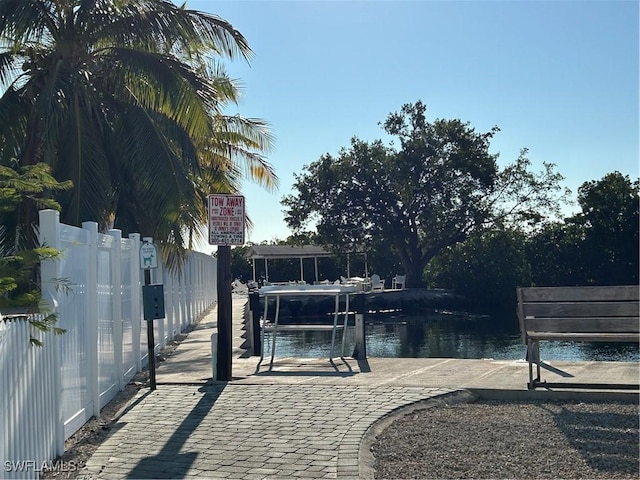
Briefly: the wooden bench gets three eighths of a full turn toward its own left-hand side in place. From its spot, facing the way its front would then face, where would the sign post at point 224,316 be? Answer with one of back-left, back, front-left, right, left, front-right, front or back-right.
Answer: front-right

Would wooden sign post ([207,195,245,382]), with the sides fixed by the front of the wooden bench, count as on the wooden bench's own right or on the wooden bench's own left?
on the wooden bench's own left

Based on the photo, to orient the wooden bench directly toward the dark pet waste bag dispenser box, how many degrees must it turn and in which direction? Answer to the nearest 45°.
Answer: approximately 90° to its left

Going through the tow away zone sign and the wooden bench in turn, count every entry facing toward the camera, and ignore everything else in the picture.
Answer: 1

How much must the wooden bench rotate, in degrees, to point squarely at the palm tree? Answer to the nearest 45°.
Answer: approximately 90° to its left

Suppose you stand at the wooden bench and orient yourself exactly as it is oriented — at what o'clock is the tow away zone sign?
The tow away zone sign is roughly at 9 o'clock from the wooden bench.

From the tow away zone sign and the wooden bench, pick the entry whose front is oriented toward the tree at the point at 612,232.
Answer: the wooden bench

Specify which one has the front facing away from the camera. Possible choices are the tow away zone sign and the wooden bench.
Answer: the wooden bench

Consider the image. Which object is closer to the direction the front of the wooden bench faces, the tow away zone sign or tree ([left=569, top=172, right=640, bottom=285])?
the tree

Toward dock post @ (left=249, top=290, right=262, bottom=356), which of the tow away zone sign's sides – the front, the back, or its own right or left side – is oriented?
back

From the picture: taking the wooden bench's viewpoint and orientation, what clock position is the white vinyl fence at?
The white vinyl fence is roughly at 8 o'clock from the wooden bench.

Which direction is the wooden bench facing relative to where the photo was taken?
away from the camera
